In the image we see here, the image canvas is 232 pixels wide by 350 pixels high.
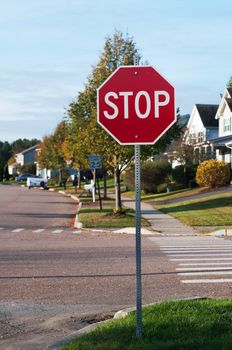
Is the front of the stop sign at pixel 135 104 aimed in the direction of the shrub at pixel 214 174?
no

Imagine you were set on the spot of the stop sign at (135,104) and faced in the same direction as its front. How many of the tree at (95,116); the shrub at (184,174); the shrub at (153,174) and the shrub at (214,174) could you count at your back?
4

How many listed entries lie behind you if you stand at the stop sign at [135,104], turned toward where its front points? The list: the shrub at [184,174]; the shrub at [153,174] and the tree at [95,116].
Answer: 3

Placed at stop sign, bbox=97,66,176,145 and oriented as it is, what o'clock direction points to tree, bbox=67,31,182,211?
The tree is roughly at 6 o'clock from the stop sign.

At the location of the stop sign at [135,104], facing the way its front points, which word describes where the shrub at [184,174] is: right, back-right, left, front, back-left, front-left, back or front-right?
back

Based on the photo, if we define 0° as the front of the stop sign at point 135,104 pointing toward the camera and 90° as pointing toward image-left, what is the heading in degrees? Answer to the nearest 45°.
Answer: approximately 0°

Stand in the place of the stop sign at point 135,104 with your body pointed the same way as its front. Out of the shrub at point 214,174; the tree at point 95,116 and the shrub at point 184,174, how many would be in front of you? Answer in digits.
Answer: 0

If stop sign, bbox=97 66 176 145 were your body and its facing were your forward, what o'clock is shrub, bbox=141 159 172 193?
The shrub is roughly at 6 o'clock from the stop sign.
